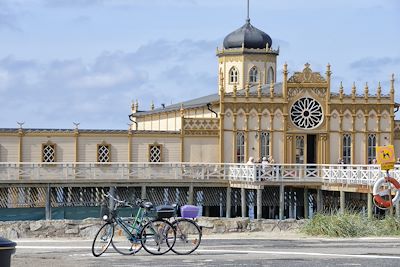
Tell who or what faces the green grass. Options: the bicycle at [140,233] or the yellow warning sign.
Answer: the yellow warning sign

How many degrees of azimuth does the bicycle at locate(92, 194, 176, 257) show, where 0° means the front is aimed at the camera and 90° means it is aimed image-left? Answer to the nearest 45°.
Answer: approximately 90°

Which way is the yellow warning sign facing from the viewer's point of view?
toward the camera

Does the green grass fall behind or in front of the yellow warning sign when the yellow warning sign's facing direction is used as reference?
in front

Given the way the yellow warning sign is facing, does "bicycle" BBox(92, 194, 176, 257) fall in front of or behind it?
in front

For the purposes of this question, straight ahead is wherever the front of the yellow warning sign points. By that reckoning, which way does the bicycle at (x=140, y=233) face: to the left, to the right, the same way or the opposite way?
to the right

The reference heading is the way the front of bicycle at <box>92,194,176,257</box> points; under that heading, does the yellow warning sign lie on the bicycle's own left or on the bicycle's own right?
on the bicycle's own right

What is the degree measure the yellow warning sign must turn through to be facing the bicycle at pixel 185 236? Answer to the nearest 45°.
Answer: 0° — it already faces it

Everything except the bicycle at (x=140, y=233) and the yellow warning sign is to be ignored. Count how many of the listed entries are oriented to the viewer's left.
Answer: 1

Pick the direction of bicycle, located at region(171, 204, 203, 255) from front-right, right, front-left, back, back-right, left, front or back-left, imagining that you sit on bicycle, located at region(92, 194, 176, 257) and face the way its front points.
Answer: back
